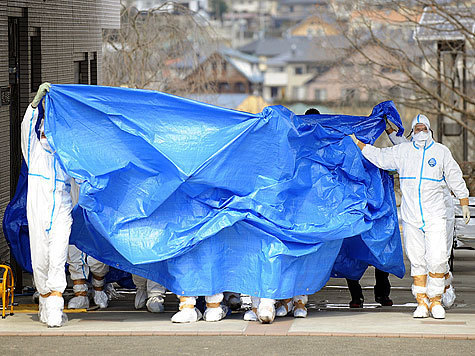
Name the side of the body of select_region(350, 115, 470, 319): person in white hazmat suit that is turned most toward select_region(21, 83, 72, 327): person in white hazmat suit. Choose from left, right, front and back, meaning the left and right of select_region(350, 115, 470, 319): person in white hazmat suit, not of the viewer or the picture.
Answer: right

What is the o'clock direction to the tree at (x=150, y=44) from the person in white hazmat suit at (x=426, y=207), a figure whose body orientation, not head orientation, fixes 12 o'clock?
The tree is roughly at 5 o'clock from the person in white hazmat suit.

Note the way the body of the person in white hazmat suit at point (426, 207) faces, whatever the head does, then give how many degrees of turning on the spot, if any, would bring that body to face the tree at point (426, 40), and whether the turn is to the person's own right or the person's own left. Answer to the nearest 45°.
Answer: approximately 180°

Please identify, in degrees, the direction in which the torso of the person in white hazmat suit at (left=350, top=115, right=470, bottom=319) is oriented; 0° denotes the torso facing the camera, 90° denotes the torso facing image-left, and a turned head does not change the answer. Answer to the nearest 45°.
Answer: approximately 0°
